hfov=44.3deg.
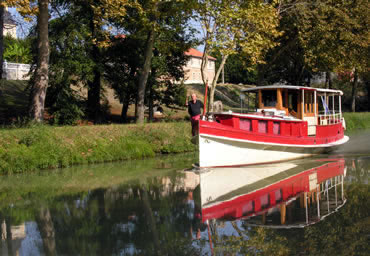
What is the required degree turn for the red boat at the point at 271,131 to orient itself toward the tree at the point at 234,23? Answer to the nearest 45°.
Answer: approximately 135° to its right

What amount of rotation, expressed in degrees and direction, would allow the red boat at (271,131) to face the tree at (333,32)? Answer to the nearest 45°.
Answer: approximately 135° to its right

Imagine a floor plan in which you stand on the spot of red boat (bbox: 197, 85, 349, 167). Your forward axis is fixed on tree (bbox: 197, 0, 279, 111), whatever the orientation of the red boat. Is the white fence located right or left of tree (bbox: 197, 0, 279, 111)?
left

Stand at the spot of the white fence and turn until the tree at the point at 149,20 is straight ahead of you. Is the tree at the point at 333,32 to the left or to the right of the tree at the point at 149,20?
left

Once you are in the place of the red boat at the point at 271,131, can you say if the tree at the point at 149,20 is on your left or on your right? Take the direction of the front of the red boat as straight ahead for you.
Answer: on your right

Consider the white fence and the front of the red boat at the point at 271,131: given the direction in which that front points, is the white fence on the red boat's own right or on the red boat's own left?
on the red boat's own right

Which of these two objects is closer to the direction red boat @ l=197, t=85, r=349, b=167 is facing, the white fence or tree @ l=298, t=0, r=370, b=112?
the white fence

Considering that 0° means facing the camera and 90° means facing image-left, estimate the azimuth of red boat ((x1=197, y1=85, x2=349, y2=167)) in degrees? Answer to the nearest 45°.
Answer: approximately 45°
